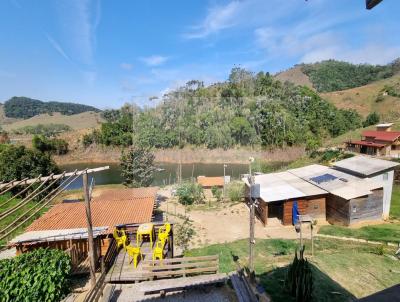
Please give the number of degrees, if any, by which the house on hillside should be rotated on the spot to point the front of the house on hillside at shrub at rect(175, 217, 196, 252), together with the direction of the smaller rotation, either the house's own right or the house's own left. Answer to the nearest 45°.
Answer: approximately 45° to the house's own left

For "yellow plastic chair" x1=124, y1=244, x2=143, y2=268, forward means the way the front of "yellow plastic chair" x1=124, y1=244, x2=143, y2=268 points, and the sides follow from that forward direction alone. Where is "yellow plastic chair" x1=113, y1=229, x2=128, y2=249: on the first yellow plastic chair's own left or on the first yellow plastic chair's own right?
on the first yellow plastic chair's own left

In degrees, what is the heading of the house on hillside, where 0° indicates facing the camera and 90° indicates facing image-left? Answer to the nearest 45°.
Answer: approximately 45°

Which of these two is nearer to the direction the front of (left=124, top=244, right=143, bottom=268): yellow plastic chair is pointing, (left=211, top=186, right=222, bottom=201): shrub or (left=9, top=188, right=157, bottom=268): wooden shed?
the shrub

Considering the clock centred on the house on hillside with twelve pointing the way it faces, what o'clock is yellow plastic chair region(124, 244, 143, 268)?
The yellow plastic chair is roughly at 11 o'clock from the house on hillside.

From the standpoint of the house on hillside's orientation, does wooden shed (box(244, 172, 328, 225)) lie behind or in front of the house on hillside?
in front

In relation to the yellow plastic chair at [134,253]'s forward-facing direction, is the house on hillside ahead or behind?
ahead

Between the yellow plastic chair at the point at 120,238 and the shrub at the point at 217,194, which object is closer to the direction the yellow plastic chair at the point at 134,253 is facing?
the shrub

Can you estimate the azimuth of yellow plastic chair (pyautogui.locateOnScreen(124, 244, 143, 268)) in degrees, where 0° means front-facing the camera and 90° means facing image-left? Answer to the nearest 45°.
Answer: approximately 225°
